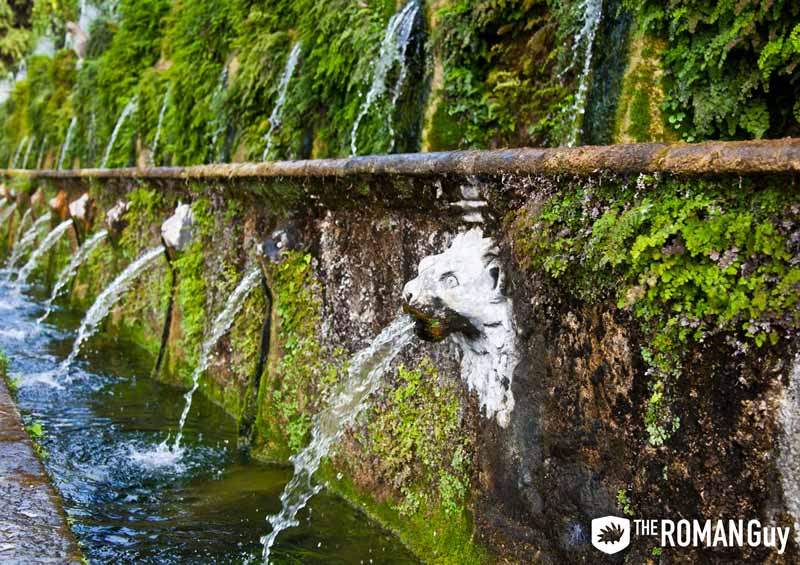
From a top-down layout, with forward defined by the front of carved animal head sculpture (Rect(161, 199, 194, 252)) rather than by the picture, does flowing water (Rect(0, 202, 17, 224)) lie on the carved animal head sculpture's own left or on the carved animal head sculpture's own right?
on the carved animal head sculpture's own right

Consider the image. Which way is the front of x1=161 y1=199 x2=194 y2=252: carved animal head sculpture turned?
to the viewer's left

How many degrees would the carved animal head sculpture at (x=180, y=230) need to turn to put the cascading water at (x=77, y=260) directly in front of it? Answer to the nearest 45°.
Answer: approximately 90° to its right

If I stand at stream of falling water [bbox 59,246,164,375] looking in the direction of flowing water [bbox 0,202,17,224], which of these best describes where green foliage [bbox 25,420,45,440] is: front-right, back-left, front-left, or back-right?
back-left

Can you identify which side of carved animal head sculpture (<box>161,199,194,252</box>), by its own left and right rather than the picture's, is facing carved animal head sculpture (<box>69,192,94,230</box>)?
right

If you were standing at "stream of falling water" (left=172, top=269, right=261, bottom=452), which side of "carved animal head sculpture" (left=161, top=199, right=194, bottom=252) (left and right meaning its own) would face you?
left

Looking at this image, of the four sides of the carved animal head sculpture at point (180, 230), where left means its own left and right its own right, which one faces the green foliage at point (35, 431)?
left
